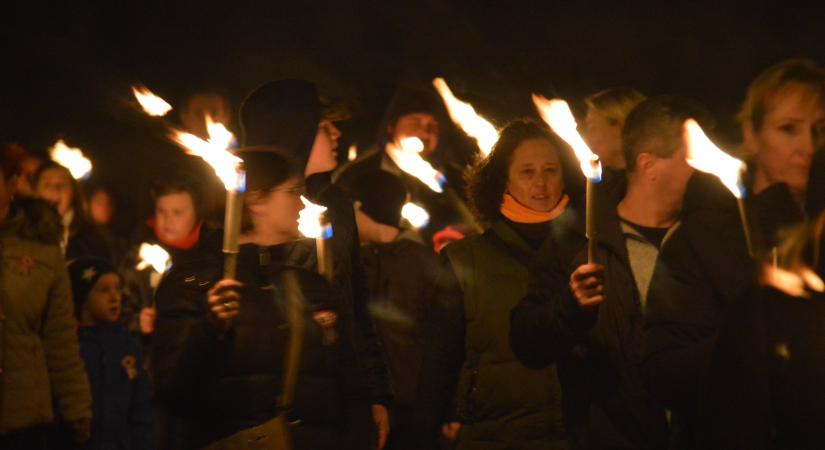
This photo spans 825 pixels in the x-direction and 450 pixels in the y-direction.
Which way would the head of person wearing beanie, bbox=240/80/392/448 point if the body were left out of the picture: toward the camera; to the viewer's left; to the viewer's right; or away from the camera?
to the viewer's right

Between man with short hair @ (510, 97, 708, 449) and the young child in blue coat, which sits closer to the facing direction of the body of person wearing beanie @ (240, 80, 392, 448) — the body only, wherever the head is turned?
the man with short hair

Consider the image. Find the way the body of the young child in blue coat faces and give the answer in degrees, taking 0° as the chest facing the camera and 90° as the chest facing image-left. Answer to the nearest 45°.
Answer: approximately 315°

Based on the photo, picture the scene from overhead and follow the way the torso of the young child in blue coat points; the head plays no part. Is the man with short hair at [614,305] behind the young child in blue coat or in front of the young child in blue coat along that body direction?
in front

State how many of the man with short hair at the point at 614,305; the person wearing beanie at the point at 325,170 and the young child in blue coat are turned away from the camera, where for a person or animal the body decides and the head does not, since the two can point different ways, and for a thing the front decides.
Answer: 0

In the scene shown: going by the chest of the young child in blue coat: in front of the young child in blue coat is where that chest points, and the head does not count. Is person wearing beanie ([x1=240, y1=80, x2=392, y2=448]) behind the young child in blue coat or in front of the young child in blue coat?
in front

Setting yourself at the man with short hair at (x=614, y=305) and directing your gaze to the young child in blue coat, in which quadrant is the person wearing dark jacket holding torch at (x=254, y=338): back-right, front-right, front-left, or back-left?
front-left
